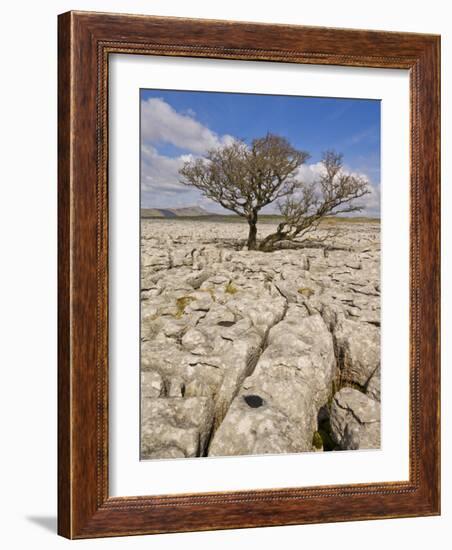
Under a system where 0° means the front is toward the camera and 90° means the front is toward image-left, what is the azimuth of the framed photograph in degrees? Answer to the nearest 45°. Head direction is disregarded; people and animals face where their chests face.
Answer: approximately 315°
